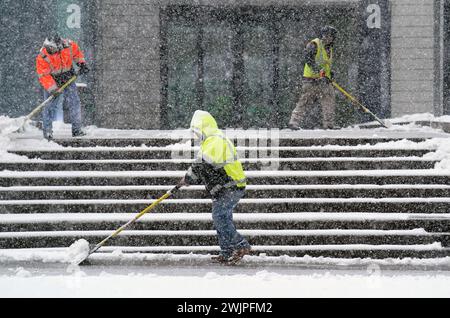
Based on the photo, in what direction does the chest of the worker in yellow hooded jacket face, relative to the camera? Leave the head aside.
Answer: to the viewer's left

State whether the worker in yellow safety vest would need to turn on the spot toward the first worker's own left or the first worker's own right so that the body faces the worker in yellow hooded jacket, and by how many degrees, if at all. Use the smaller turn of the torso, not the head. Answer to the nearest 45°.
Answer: approximately 45° to the first worker's own right

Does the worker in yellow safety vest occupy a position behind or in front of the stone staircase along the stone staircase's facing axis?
behind

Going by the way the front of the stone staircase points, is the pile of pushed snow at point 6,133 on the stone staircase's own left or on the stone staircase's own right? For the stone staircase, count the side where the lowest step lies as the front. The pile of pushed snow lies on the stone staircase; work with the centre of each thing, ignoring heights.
on the stone staircase's own right

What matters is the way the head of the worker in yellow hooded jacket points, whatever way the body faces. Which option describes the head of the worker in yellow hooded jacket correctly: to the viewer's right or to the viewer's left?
to the viewer's left

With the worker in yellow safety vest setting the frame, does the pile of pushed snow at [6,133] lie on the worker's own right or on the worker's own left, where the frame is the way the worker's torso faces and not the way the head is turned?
on the worker's own right

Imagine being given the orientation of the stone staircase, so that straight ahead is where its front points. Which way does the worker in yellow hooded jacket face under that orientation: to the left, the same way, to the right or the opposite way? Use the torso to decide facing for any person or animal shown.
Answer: to the right

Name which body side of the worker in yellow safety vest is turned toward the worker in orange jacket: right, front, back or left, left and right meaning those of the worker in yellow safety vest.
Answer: back

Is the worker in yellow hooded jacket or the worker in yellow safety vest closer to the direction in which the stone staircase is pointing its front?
the worker in yellow hooded jacket

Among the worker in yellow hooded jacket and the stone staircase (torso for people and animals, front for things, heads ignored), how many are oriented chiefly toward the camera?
1

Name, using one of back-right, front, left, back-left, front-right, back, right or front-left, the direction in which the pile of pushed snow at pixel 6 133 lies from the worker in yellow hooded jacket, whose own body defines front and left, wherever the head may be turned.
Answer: front-right

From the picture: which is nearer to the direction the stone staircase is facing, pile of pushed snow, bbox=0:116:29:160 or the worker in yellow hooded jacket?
the worker in yellow hooded jacket
